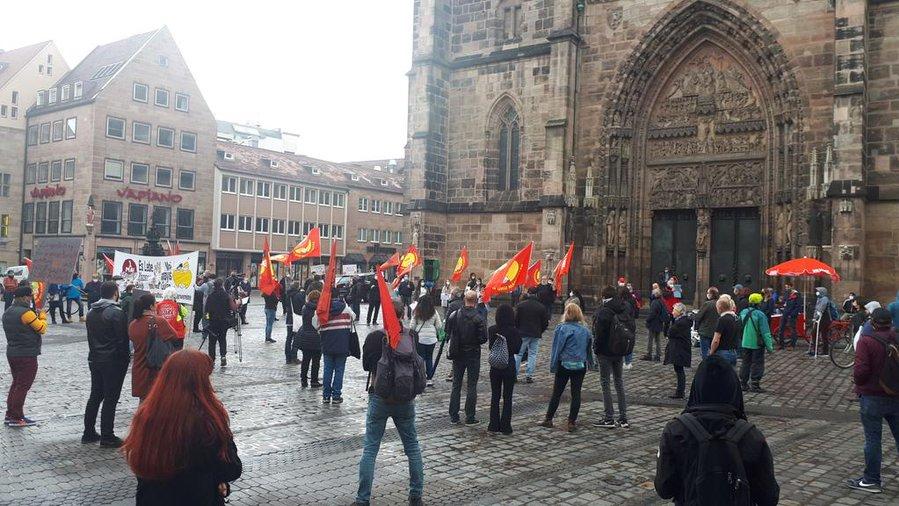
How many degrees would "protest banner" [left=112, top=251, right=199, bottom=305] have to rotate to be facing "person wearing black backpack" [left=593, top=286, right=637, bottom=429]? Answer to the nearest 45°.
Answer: approximately 45° to its left

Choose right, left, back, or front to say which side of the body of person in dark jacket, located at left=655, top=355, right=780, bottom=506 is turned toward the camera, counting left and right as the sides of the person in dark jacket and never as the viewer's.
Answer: back

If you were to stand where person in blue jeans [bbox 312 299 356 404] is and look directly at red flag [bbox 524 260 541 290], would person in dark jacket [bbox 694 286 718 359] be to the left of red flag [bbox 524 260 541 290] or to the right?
right

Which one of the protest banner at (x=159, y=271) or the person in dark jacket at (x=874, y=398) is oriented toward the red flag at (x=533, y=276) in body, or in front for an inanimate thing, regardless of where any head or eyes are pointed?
the person in dark jacket

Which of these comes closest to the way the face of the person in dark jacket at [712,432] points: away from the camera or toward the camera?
away from the camera

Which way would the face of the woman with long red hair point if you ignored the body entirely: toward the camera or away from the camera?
away from the camera

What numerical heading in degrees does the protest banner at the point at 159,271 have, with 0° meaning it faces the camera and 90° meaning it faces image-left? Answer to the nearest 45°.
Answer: approximately 0°

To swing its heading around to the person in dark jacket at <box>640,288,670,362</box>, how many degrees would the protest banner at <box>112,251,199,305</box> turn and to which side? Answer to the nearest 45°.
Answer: approximately 90° to its left

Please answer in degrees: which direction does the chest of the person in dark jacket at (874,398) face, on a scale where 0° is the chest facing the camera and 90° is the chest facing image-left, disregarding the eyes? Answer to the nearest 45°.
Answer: approximately 135°

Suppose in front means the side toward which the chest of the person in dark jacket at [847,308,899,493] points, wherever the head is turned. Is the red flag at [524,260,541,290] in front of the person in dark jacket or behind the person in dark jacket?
in front

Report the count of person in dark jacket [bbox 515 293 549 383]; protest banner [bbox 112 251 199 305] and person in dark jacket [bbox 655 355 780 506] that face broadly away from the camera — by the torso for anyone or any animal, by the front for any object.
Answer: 2

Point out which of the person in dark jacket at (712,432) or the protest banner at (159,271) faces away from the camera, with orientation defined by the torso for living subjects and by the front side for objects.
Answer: the person in dark jacket

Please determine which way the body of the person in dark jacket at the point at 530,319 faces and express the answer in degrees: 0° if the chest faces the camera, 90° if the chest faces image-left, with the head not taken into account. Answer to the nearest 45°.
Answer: approximately 180°

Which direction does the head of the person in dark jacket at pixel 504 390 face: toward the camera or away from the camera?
away from the camera
